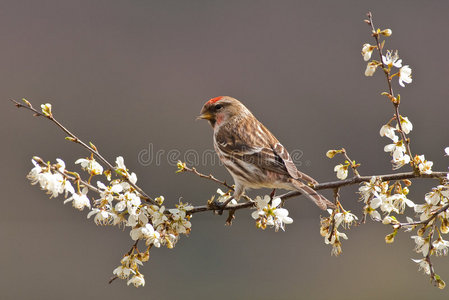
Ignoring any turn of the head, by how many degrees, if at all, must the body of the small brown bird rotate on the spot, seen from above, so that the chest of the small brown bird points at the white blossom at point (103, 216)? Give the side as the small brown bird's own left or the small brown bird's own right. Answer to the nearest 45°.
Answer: approximately 45° to the small brown bird's own left

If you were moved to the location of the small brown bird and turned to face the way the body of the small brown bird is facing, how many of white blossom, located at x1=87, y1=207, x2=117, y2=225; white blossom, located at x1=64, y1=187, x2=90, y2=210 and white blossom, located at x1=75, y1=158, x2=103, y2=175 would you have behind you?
0

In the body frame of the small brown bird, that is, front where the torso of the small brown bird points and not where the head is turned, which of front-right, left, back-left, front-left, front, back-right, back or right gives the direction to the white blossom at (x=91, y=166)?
front-left

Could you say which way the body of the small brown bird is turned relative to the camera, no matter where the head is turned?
to the viewer's left

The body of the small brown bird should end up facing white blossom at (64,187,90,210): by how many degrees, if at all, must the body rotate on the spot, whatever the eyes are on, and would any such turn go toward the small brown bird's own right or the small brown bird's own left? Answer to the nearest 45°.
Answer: approximately 45° to the small brown bird's own left

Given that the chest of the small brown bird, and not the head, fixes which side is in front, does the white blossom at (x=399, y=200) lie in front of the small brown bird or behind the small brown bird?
behind

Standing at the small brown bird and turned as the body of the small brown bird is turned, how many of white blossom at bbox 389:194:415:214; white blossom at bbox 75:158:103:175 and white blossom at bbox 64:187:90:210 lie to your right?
0
